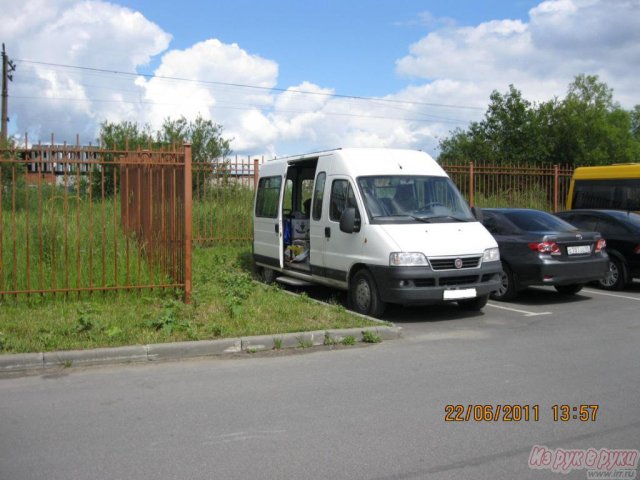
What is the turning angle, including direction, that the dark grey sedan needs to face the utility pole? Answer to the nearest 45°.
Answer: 0° — it already faces it

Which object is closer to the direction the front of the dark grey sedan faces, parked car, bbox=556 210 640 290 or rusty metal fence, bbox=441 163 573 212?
the rusty metal fence

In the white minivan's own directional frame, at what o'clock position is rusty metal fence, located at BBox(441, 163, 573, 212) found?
The rusty metal fence is roughly at 8 o'clock from the white minivan.

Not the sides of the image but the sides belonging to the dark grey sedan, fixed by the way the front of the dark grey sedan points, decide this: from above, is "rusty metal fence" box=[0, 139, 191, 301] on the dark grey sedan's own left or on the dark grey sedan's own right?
on the dark grey sedan's own left

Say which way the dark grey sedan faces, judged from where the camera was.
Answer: facing away from the viewer and to the left of the viewer

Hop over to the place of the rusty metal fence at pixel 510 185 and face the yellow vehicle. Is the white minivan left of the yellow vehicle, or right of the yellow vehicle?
right

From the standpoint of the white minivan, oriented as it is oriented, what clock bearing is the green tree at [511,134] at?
The green tree is roughly at 8 o'clock from the white minivan.

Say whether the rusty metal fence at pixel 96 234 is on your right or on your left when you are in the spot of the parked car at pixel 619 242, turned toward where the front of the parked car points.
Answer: on your left

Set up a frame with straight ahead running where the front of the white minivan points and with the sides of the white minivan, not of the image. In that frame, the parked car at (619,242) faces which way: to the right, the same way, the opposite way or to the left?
the opposite way
